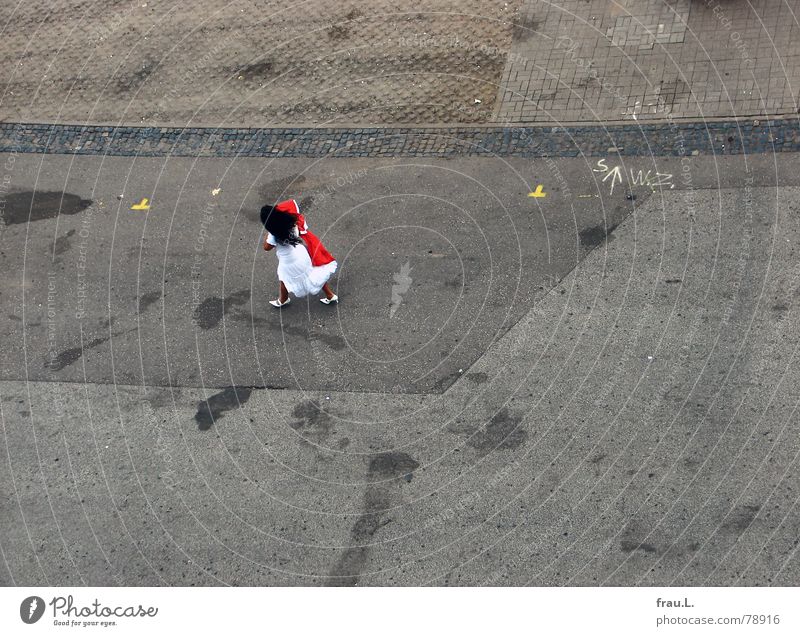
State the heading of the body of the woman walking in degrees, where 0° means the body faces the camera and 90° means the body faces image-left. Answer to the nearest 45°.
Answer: approximately 90°
